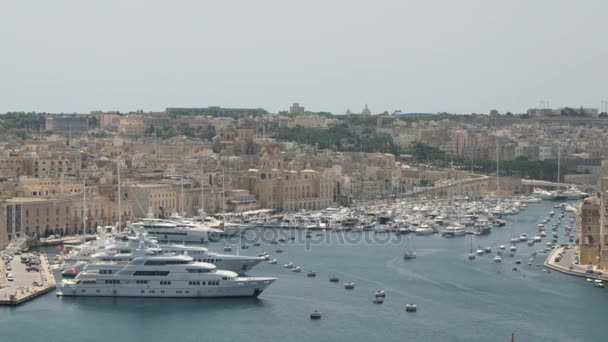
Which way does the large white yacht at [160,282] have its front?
to the viewer's right

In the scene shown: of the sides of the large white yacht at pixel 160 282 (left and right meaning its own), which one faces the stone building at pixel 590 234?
front

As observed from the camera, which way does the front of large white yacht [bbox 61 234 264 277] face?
facing to the right of the viewer

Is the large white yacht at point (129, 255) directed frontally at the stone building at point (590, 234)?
yes

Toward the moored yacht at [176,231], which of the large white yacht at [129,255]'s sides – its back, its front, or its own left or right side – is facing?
left

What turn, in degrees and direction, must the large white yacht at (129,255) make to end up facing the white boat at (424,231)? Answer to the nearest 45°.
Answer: approximately 45° to its left

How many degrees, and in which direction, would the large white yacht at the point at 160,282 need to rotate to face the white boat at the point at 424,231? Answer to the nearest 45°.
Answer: approximately 45° to its left
